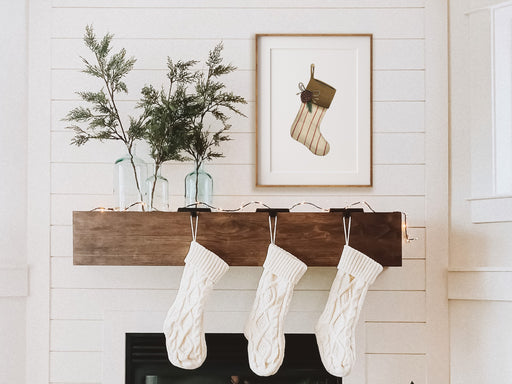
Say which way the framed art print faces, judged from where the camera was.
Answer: facing the viewer

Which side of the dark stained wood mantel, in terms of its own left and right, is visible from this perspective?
front

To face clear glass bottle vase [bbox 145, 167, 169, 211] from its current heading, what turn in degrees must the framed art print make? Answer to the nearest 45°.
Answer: approximately 90° to its right

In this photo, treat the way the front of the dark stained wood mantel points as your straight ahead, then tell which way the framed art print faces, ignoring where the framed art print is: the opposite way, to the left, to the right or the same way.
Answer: the same way

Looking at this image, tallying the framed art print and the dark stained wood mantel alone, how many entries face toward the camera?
2
